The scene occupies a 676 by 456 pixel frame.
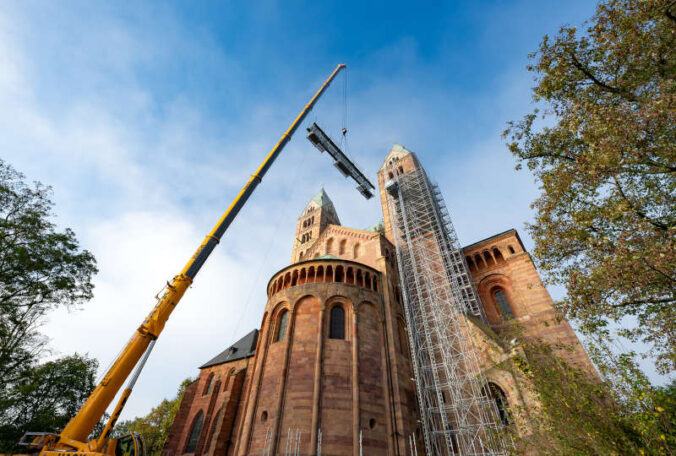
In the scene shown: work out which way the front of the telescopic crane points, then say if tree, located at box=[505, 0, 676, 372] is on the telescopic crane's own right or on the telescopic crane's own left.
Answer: on the telescopic crane's own right

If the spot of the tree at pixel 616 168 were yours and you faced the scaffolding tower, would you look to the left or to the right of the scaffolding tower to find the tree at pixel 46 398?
left

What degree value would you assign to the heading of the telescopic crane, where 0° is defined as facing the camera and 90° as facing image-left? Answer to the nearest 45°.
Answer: approximately 270°

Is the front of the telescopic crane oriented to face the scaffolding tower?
yes

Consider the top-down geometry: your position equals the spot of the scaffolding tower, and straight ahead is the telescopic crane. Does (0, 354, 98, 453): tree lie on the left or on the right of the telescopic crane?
right

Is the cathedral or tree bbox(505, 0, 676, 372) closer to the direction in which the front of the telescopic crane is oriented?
the cathedral

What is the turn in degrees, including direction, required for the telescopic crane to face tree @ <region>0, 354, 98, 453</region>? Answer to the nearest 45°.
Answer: approximately 90° to its left

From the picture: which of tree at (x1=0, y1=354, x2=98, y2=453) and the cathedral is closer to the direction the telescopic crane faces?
the cathedral
